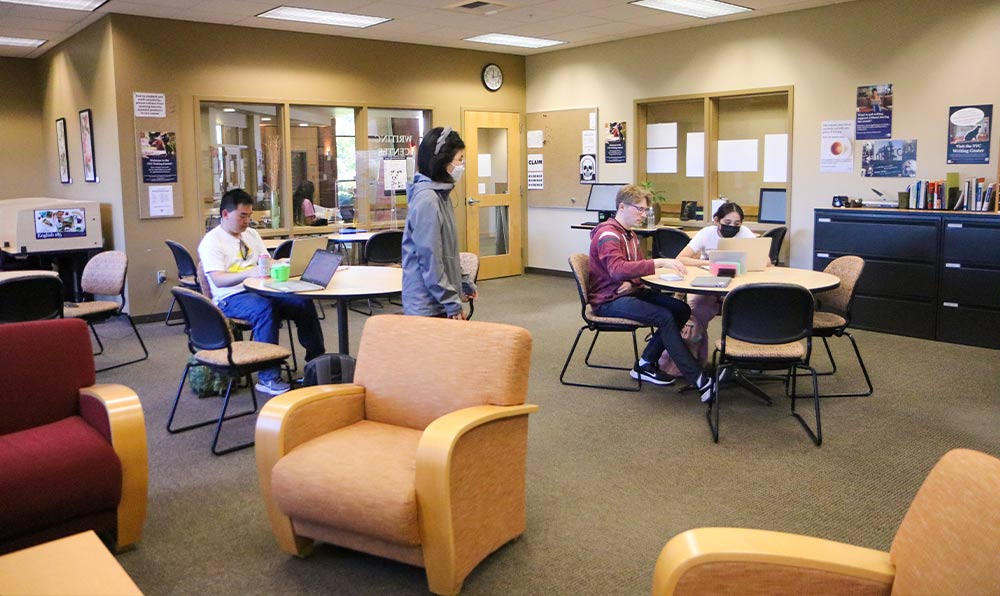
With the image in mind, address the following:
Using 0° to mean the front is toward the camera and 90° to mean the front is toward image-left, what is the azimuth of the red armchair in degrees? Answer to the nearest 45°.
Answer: approximately 315°

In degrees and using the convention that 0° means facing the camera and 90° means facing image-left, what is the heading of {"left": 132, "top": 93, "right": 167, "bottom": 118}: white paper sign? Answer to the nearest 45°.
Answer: approximately 0°

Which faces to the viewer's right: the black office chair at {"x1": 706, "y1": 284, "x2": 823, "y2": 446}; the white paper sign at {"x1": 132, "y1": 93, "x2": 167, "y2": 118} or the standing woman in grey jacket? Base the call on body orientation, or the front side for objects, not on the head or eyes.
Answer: the standing woman in grey jacket

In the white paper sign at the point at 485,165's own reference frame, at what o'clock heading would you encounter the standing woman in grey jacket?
The standing woman in grey jacket is roughly at 12 o'clock from the white paper sign.

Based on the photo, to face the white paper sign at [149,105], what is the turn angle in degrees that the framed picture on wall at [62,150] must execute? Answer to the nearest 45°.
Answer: approximately 45° to its left

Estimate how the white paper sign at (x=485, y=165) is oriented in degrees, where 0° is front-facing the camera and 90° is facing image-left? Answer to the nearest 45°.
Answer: approximately 0°

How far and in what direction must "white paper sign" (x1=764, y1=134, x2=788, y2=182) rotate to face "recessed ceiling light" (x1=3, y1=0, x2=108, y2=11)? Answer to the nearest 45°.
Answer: approximately 45° to its right

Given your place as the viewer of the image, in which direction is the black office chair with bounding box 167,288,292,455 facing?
facing away from the viewer and to the right of the viewer

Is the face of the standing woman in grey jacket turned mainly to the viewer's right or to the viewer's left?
to the viewer's right

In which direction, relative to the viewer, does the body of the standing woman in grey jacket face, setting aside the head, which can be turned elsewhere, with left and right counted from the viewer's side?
facing to the right of the viewer

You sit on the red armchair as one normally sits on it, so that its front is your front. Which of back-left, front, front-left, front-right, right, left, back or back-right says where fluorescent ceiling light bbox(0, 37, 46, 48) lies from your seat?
back-left

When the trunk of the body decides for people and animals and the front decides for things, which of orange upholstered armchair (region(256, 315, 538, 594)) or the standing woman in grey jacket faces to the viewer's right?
the standing woman in grey jacket

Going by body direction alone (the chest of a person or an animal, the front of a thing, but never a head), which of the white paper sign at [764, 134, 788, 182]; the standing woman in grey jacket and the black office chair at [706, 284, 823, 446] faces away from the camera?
the black office chair
